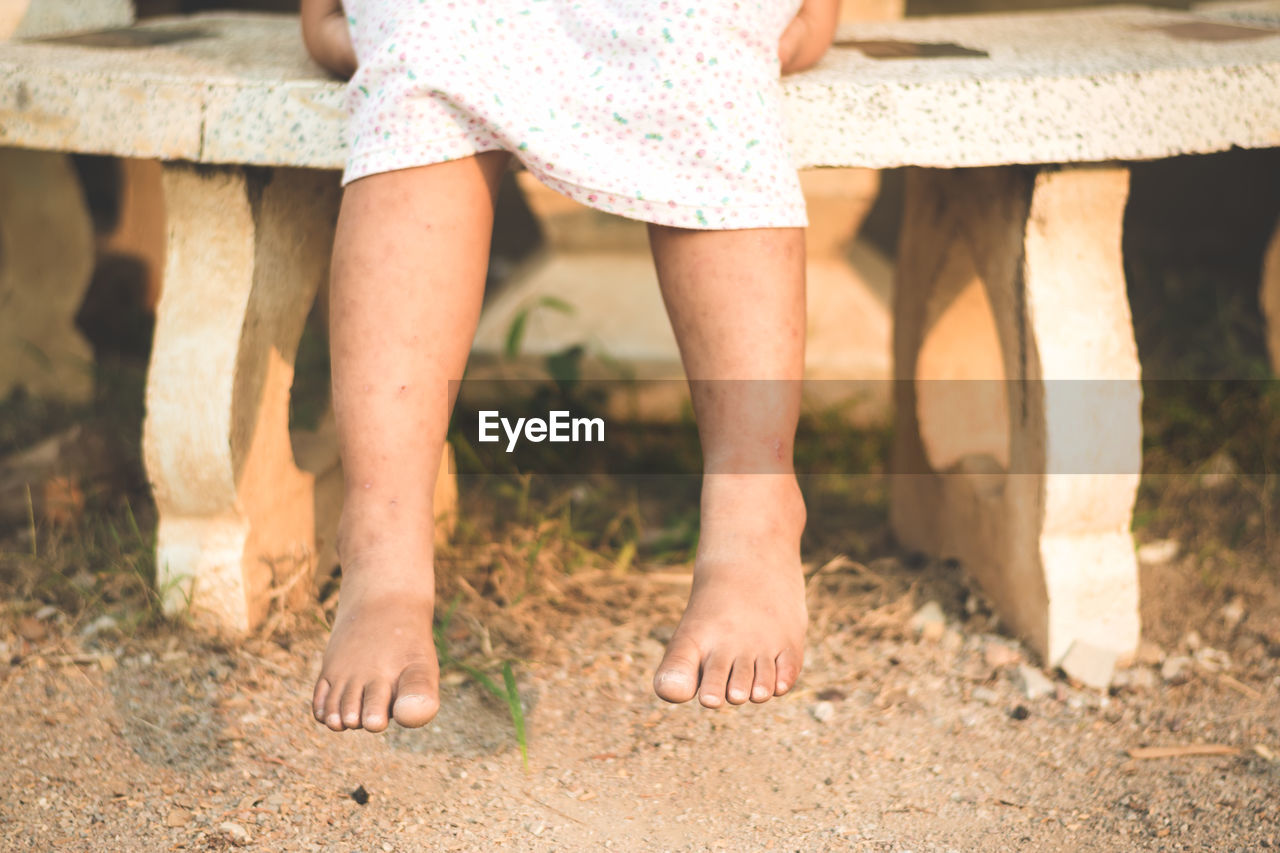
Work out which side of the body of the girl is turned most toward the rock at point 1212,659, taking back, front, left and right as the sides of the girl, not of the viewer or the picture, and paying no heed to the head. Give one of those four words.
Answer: left

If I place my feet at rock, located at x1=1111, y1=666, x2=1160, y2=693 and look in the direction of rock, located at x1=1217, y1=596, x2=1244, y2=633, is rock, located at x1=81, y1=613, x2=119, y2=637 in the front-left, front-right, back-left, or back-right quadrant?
back-left

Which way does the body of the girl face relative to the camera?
toward the camera

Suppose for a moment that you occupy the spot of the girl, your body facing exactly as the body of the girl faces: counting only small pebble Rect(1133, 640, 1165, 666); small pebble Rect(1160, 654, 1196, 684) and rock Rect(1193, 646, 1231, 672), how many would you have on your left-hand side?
3
